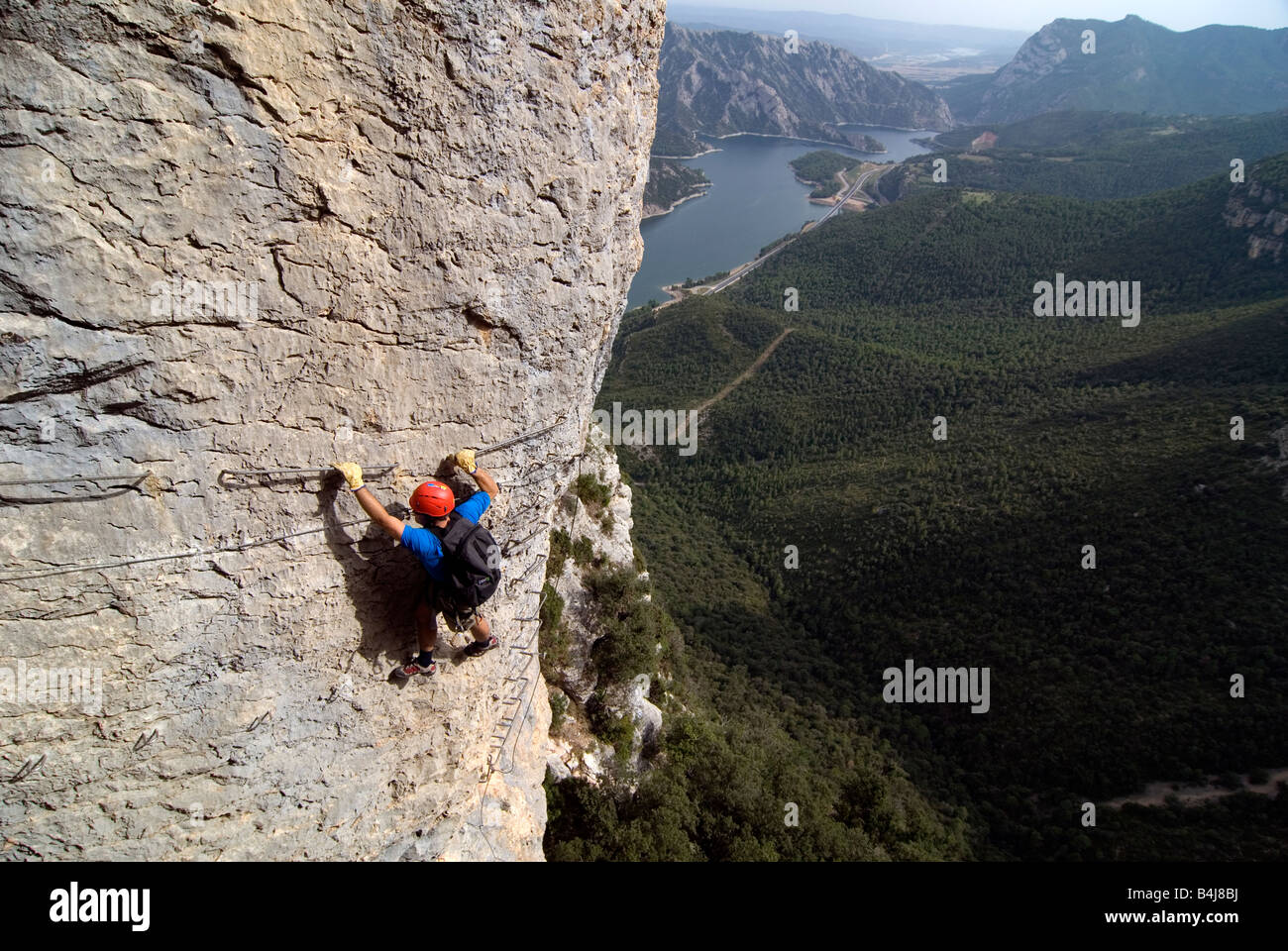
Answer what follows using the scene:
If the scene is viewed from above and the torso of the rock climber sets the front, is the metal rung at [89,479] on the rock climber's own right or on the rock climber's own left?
on the rock climber's own left

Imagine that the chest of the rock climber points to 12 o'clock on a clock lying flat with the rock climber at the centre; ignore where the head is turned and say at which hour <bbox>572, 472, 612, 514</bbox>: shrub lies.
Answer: The shrub is roughly at 2 o'clock from the rock climber.

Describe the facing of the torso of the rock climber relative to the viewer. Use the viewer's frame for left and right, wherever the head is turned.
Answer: facing away from the viewer and to the left of the viewer

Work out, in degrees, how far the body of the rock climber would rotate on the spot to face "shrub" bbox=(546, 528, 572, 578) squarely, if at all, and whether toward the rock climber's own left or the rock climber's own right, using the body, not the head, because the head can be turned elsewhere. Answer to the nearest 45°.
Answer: approximately 45° to the rock climber's own right

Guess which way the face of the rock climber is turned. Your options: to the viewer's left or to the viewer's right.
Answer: to the viewer's left

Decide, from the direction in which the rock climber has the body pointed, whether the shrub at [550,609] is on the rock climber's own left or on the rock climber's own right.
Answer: on the rock climber's own right

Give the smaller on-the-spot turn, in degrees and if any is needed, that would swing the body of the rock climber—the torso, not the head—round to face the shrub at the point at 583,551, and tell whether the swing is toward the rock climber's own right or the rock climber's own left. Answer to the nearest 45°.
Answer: approximately 45° to the rock climber's own right

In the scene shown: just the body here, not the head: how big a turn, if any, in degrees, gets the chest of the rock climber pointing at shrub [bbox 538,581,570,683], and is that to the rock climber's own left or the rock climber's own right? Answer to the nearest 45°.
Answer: approximately 45° to the rock climber's own right
